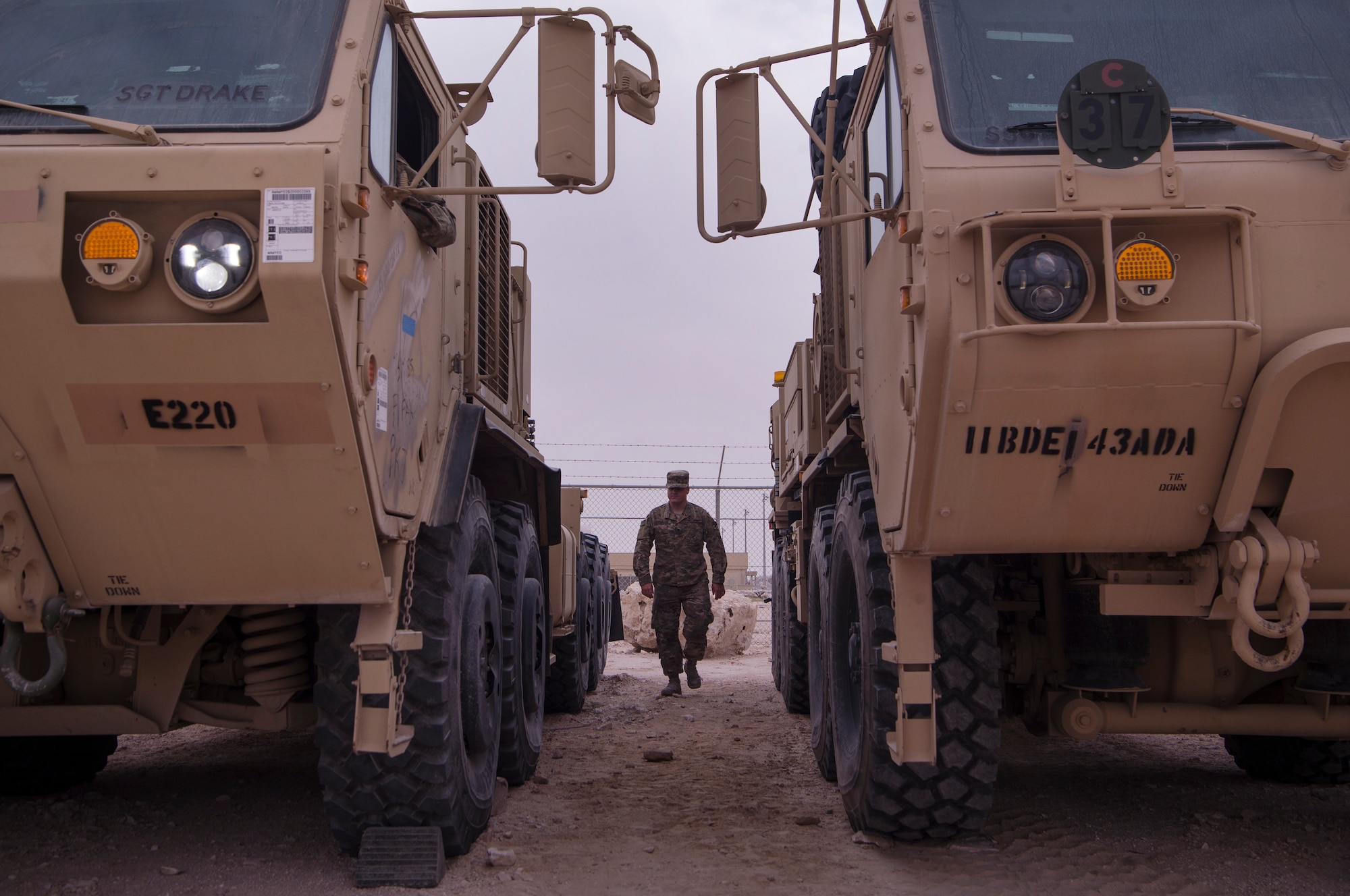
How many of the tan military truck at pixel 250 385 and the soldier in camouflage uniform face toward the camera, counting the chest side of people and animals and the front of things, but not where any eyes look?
2

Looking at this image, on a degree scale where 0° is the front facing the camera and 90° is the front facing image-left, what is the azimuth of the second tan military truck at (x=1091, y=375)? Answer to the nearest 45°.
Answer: approximately 0°

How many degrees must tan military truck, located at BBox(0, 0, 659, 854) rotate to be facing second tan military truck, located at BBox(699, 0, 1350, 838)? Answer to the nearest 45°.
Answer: approximately 90° to its left

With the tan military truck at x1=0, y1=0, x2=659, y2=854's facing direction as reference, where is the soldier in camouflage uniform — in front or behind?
behind

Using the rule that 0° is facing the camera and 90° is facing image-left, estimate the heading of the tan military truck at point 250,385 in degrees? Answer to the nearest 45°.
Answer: approximately 0°

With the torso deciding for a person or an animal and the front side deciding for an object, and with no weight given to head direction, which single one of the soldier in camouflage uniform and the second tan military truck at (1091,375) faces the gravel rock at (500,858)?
the soldier in camouflage uniform
